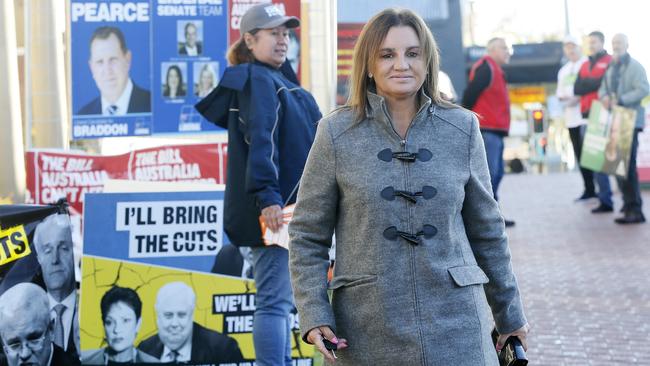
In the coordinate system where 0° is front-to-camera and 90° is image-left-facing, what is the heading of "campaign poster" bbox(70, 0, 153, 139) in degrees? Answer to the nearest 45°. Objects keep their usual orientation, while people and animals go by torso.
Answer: approximately 0°

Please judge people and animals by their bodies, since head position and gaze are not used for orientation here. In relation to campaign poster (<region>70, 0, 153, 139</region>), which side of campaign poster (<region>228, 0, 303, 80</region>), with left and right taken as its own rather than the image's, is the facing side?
right

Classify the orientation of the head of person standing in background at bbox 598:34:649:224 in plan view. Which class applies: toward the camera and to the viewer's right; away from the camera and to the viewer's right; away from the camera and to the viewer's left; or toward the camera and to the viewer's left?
toward the camera and to the viewer's left

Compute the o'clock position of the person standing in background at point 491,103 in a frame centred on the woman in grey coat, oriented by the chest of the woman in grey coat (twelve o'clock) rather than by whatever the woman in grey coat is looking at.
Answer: The person standing in background is roughly at 6 o'clock from the woman in grey coat.

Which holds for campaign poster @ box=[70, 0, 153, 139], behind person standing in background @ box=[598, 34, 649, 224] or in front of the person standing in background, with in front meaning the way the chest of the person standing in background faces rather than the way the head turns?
in front

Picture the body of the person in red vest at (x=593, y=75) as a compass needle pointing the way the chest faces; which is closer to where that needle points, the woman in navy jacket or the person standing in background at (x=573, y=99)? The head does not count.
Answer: the woman in navy jacket

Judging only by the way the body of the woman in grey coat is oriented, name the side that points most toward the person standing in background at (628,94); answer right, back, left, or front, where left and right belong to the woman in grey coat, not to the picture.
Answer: back

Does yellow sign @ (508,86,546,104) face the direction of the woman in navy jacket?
yes
